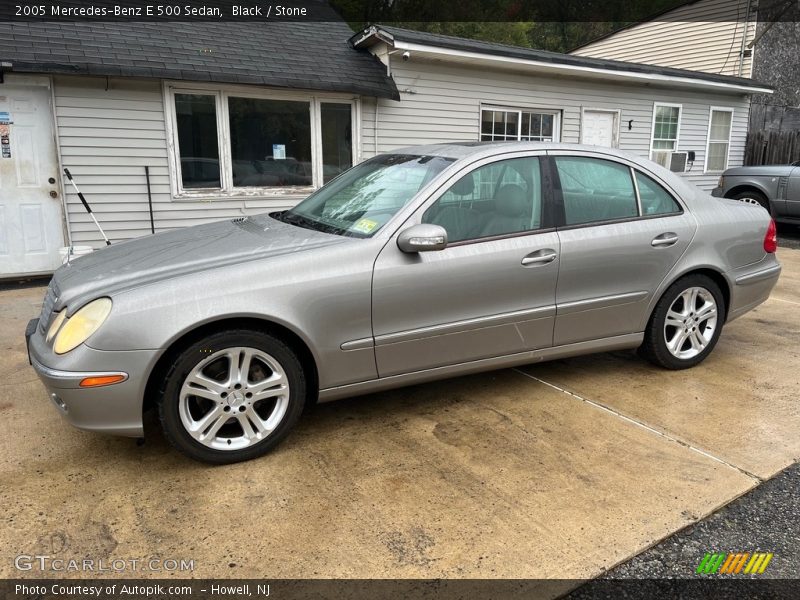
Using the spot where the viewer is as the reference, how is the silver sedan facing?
facing the viewer and to the left of the viewer

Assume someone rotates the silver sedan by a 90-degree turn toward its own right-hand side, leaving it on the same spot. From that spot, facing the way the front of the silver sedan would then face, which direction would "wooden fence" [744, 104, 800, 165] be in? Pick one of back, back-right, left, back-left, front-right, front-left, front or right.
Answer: right

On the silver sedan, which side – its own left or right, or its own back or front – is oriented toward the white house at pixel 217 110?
right
